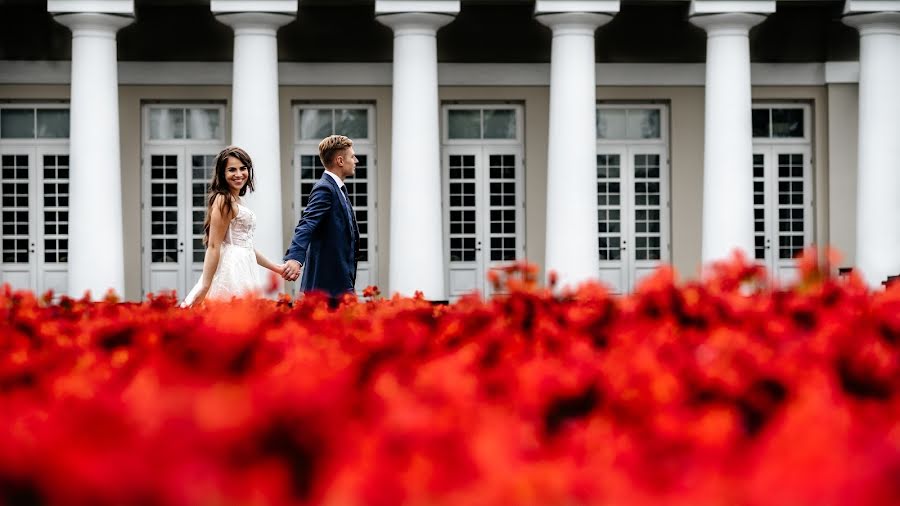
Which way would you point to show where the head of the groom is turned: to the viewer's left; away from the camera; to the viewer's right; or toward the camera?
to the viewer's right

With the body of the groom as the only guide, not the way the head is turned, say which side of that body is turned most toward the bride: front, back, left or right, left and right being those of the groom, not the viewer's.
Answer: back

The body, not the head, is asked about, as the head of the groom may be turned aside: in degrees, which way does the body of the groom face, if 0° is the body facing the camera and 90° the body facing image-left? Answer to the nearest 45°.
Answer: approximately 270°
